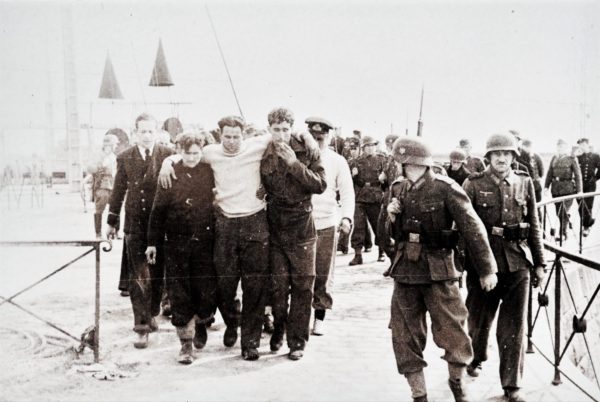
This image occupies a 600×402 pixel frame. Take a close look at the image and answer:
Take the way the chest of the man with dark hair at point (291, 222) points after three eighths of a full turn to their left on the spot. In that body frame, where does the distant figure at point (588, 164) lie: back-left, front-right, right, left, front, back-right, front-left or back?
front

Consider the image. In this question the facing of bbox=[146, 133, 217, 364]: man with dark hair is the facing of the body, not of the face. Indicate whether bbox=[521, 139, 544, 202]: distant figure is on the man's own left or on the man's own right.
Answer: on the man's own left

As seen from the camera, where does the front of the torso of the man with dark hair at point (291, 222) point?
toward the camera

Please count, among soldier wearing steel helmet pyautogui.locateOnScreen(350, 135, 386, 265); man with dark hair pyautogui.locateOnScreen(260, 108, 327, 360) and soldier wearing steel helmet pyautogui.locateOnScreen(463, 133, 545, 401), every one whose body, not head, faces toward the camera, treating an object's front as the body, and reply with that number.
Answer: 3

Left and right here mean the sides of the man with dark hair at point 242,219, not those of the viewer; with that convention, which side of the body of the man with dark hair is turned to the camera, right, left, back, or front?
front

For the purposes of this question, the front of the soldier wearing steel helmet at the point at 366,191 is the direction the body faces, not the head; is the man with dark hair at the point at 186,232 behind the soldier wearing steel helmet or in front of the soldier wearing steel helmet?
in front

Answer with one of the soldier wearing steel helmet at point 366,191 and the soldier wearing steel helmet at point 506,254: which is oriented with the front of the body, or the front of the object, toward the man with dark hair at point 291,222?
the soldier wearing steel helmet at point 366,191

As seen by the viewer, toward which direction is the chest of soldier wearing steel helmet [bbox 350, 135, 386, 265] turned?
toward the camera

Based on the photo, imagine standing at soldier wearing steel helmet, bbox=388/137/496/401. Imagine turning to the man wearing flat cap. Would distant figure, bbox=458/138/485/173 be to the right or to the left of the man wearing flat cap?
right
